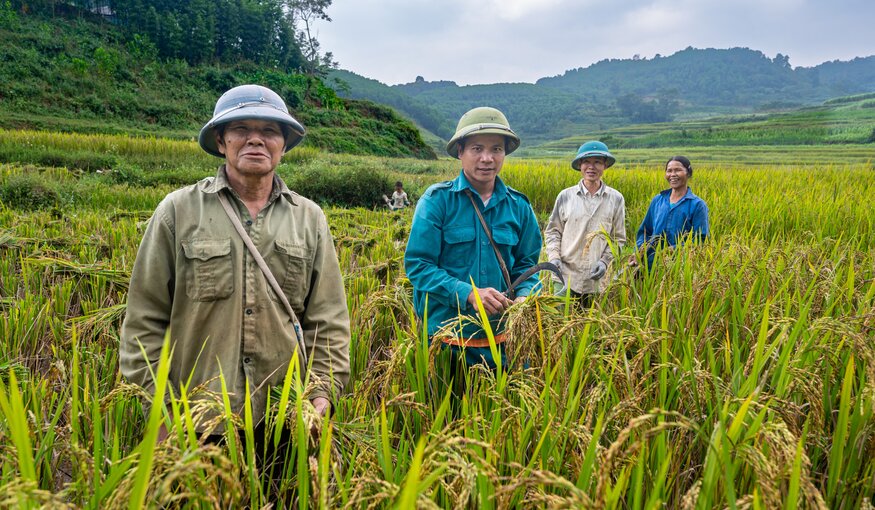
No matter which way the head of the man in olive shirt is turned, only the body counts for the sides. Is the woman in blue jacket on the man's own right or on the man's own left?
on the man's own left

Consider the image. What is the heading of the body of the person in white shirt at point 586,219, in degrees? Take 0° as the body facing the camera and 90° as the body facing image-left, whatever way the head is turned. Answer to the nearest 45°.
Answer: approximately 0°

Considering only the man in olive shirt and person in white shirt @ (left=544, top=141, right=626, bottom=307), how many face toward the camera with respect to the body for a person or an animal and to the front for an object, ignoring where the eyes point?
2
